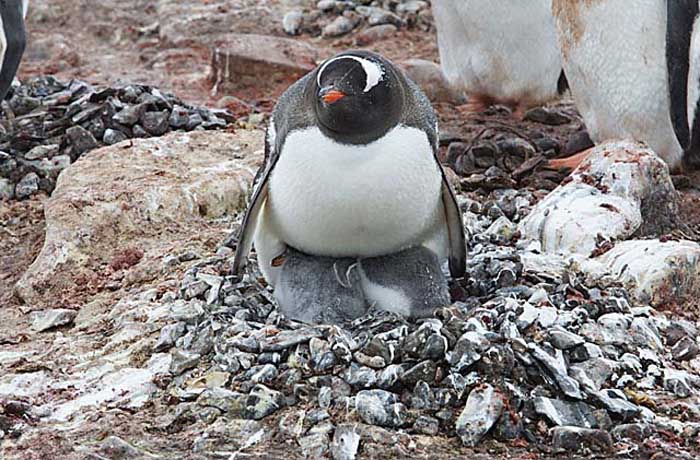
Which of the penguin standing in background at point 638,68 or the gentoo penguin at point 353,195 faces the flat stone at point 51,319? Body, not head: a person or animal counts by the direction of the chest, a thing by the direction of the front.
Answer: the penguin standing in background

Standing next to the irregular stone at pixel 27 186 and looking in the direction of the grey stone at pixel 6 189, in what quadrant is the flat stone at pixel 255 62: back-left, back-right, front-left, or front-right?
back-right

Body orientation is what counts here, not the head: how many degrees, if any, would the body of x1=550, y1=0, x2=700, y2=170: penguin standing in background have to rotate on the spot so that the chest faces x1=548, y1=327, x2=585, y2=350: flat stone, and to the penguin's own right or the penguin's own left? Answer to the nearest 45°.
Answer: approximately 45° to the penguin's own left

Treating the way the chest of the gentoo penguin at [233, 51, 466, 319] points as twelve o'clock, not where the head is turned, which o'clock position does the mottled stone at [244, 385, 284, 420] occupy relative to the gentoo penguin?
The mottled stone is roughly at 1 o'clock from the gentoo penguin.

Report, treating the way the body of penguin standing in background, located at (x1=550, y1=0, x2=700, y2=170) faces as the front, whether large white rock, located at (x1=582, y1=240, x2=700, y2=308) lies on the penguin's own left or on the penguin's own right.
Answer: on the penguin's own left

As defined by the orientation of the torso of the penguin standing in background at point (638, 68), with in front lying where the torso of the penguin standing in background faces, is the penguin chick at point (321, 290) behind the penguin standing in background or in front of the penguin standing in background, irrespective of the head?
in front

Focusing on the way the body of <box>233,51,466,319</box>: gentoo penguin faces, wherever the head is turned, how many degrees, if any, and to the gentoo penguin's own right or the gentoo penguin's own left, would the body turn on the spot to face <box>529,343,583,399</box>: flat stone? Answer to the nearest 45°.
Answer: approximately 45° to the gentoo penguin's own left

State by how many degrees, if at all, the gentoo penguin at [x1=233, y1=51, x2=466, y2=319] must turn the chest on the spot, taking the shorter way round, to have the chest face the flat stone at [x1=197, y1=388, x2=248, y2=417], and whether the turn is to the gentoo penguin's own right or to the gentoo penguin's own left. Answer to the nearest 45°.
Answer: approximately 45° to the gentoo penguin's own right

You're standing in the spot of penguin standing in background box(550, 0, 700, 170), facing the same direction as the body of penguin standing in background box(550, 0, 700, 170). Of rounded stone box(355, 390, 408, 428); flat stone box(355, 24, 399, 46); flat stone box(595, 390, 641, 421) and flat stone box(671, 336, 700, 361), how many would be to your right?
1

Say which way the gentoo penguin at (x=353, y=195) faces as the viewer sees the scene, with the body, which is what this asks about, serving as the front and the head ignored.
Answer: toward the camera

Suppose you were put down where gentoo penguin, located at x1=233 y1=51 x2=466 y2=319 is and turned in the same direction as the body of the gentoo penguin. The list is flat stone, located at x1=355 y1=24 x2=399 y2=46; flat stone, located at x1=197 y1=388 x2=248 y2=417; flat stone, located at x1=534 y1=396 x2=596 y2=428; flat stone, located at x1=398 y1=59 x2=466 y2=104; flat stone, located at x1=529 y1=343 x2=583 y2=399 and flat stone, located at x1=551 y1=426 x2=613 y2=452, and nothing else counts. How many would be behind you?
2

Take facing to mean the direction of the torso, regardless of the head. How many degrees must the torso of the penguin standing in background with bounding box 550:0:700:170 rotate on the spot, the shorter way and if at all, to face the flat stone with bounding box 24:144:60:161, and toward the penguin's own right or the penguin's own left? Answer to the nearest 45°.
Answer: approximately 45° to the penguin's own right

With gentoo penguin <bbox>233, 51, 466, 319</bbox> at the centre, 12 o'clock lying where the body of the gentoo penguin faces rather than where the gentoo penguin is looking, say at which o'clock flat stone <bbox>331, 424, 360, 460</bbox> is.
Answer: The flat stone is roughly at 12 o'clock from the gentoo penguin.

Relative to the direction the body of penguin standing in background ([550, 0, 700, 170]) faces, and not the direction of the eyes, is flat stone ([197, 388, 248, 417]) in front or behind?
in front

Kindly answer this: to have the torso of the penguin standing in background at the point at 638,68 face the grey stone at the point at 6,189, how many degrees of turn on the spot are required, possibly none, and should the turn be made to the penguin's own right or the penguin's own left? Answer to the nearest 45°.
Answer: approximately 45° to the penguin's own right

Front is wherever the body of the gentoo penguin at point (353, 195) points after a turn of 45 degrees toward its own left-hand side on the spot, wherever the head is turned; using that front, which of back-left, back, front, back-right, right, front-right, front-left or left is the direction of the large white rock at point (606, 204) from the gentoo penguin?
left

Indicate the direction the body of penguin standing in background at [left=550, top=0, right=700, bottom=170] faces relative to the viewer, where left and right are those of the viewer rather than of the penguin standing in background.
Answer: facing the viewer and to the left of the viewer

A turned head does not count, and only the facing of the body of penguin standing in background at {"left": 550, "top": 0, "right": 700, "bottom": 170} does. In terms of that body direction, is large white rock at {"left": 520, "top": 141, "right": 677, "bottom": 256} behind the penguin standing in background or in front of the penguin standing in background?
in front

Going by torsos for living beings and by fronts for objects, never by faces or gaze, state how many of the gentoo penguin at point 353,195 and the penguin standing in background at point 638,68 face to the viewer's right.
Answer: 0

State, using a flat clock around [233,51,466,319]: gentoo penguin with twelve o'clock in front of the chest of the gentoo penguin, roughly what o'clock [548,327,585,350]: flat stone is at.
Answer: The flat stone is roughly at 10 o'clock from the gentoo penguin.
